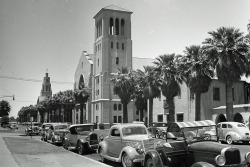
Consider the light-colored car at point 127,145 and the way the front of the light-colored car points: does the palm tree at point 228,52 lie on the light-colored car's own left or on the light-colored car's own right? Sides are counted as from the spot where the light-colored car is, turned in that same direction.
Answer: on the light-colored car's own left

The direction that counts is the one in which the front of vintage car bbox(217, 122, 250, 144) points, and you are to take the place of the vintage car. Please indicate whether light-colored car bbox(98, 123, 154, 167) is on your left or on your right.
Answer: on your left

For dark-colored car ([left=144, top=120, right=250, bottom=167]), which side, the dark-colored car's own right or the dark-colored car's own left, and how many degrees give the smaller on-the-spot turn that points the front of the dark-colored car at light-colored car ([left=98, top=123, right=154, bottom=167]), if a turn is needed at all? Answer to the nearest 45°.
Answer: approximately 180°

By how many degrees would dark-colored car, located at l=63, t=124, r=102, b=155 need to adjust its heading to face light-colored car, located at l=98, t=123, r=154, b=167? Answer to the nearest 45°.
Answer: approximately 45° to its right
